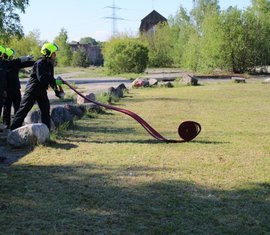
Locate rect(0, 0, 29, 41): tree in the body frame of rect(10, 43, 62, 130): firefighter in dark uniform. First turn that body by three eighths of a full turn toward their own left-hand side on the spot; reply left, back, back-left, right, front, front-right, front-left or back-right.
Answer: front-right

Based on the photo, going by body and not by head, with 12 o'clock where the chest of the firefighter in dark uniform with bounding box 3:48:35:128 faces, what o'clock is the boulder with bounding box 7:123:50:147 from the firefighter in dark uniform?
The boulder is roughly at 3 o'clock from the firefighter in dark uniform.

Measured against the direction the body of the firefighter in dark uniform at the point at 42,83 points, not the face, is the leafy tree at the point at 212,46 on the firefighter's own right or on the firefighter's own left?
on the firefighter's own left

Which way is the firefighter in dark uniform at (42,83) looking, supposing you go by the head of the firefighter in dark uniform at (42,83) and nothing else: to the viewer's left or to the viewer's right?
to the viewer's right

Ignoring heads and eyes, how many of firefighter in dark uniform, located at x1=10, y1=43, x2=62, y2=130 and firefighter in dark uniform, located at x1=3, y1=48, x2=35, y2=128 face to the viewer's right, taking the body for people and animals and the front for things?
2

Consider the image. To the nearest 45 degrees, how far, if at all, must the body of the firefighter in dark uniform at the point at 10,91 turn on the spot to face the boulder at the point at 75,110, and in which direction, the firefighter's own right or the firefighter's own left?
approximately 45° to the firefighter's own left

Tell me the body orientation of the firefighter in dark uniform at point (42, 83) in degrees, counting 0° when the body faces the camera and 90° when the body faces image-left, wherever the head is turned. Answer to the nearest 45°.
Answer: approximately 270°

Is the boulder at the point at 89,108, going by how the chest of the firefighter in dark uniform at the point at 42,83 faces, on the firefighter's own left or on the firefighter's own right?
on the firefighter's own left

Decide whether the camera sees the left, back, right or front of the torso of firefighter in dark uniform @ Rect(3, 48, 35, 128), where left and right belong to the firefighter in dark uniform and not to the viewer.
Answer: right

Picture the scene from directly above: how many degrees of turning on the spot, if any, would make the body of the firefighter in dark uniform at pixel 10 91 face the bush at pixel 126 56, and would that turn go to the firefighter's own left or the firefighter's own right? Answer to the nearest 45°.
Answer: approximately 90° to the firefighter's own left

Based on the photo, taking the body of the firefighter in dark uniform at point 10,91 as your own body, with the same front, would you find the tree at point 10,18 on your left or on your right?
on your left
